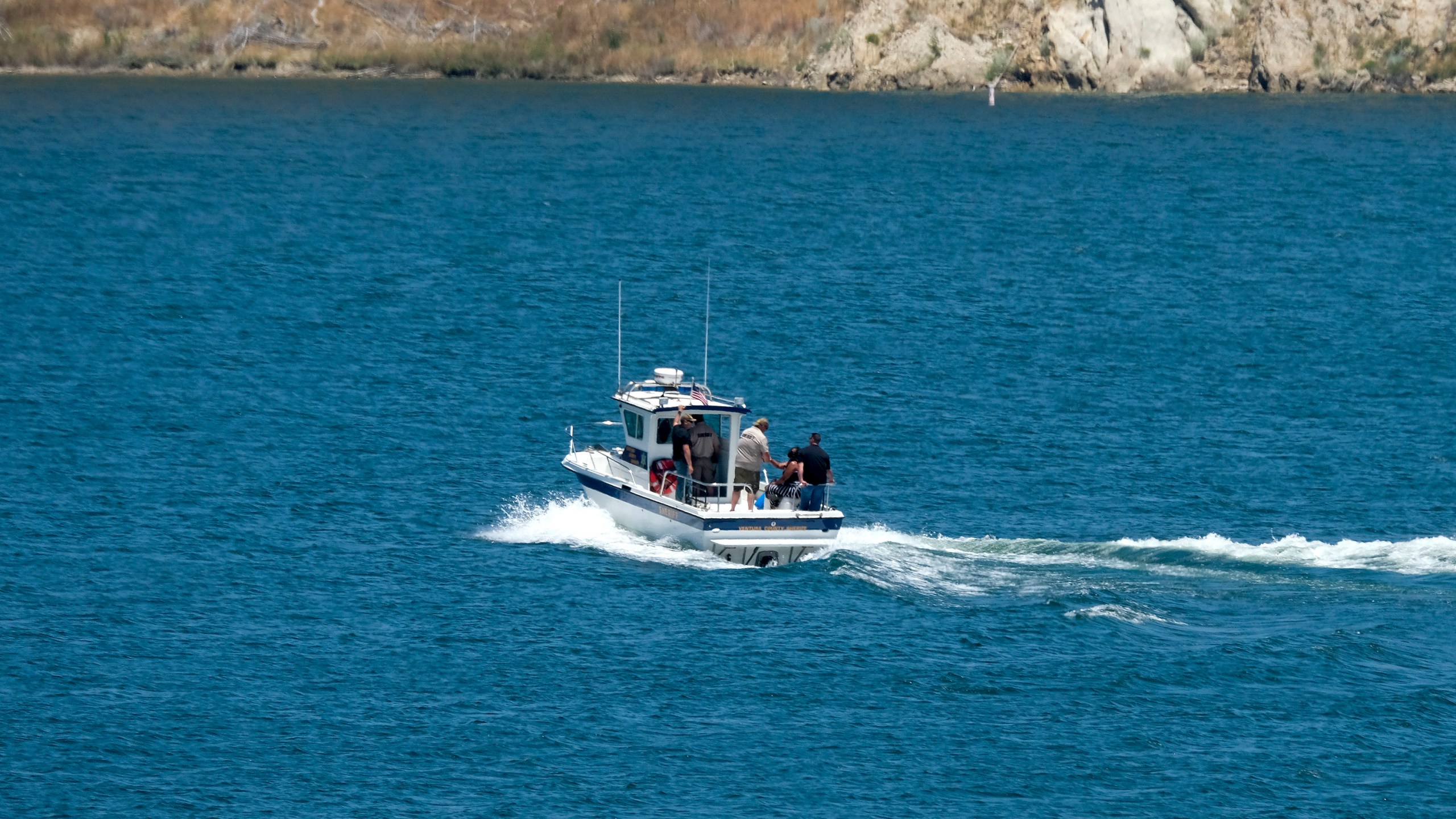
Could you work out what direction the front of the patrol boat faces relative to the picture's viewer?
facing away from the viewer and to the left of the viewer
